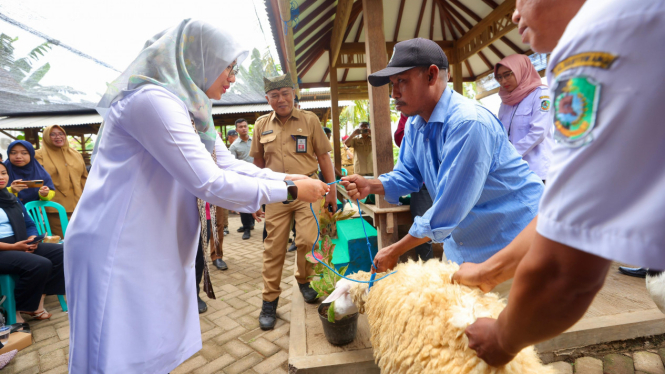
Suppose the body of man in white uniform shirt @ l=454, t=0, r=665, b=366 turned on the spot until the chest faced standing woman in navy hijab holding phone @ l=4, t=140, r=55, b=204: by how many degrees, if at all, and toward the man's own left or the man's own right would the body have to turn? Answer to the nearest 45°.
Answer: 0° — they already face them

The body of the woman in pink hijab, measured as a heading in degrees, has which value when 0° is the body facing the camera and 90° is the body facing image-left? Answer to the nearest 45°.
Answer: approximately 45°

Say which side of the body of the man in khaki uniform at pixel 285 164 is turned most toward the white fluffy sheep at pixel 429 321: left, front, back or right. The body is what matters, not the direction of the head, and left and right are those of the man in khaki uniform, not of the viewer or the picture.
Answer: front

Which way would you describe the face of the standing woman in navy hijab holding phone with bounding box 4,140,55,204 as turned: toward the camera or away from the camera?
toward the camera

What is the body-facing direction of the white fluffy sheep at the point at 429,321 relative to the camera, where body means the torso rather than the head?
to the viewer's left

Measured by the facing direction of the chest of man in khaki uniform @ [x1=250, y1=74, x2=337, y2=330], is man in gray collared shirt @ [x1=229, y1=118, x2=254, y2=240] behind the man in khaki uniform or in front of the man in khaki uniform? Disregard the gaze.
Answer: behind

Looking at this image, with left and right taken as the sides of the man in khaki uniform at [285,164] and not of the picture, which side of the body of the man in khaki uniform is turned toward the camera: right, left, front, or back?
front

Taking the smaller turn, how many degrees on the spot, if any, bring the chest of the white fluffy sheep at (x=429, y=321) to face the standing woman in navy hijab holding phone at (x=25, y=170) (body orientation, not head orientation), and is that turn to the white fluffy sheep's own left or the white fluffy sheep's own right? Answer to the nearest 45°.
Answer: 0° — it already faces them

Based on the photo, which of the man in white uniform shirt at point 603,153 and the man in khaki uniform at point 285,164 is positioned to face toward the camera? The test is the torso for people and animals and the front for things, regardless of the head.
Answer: the man in khaki uniform

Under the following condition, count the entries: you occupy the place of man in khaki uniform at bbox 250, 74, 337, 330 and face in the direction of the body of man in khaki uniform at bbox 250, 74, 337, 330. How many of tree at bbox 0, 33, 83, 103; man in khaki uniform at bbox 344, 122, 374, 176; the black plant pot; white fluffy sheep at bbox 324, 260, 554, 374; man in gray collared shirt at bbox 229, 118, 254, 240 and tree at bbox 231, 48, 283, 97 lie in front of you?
2

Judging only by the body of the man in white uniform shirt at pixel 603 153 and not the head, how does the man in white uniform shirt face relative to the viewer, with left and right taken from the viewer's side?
facing to the left of the viewer

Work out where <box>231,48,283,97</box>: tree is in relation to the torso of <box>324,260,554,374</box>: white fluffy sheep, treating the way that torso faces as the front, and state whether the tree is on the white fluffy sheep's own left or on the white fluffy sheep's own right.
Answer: on the white fluffy sheep's own right

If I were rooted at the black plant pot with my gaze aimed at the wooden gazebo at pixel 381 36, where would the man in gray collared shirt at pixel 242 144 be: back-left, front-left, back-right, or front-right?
front-left

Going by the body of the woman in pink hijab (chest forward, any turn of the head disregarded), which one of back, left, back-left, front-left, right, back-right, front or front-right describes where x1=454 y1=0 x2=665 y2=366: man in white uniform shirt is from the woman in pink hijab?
front-left

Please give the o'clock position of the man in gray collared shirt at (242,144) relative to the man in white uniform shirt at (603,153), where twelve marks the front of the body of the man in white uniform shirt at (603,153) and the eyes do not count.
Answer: the man in gray collared shirt at (242,144) is roughly at 1 o'clock from the man in white uniform shirt at (603,153).

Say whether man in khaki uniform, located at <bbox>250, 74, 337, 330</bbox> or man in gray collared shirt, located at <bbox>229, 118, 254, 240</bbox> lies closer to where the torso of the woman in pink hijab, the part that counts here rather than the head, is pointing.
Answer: the man in khaki uniform
